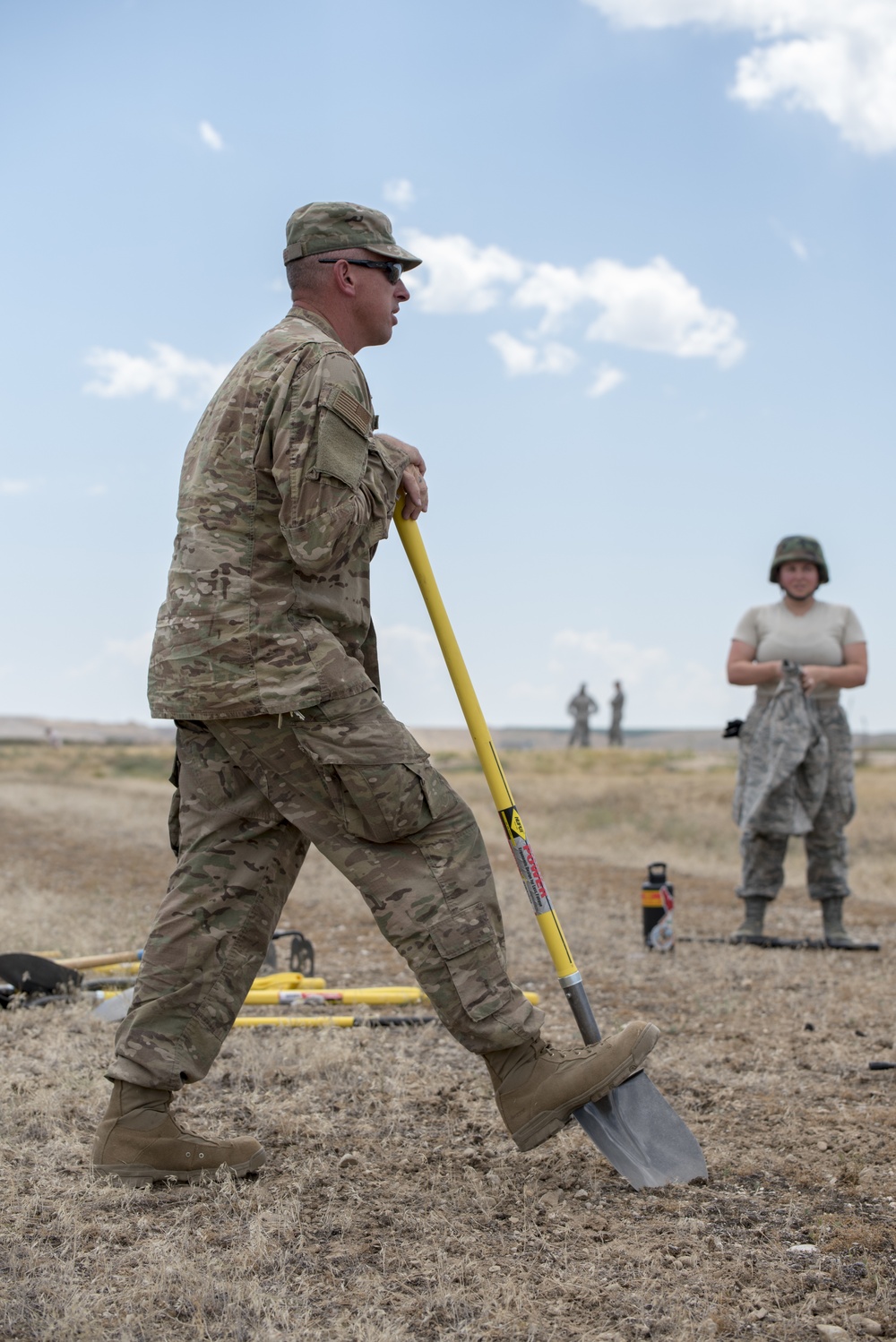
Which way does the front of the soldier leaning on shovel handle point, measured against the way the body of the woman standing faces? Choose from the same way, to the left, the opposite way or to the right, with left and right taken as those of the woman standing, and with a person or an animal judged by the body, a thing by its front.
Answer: to the left

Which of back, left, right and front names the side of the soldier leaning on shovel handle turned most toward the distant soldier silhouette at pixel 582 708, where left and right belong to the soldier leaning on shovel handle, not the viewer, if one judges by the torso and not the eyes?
left

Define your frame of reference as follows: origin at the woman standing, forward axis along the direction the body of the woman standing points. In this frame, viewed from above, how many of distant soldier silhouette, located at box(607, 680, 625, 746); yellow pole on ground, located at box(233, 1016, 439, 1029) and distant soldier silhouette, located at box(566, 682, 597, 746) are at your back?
2

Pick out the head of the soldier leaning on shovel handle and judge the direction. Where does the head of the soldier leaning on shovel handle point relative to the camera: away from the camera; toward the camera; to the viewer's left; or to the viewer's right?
to the viewer's right

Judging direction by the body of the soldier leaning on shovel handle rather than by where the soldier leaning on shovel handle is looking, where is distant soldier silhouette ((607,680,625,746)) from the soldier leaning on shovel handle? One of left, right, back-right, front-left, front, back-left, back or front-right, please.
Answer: left

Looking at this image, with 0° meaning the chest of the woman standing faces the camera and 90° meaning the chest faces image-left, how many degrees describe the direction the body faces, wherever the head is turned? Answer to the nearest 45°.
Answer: approximately 0°

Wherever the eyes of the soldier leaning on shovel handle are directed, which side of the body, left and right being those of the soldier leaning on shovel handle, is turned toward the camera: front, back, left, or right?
right

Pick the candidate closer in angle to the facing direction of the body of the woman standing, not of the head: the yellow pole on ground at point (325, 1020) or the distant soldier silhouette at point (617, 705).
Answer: the yellow pole on ground

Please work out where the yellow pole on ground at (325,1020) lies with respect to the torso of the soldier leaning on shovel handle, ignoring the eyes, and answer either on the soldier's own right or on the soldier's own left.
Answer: on the soldier's own left

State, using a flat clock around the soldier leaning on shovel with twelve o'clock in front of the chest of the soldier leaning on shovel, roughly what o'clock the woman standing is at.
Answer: The woman standing is roughly at 10 o'clock from the soldier leaning on shovel.

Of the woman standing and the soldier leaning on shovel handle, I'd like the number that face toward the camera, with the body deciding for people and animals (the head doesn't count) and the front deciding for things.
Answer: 1
